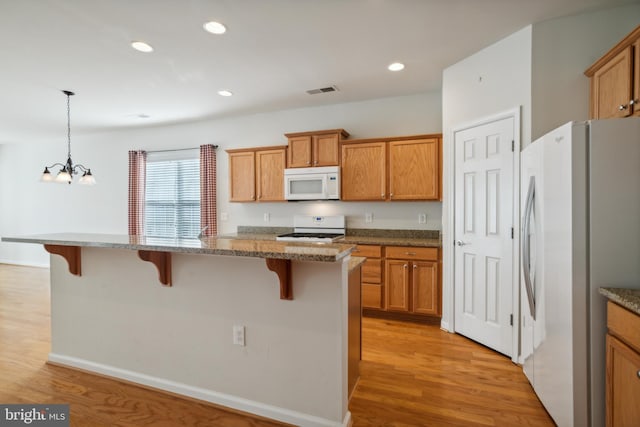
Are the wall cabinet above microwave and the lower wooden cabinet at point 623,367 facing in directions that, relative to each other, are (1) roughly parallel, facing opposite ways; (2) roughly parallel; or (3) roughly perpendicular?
roughly perpendicular

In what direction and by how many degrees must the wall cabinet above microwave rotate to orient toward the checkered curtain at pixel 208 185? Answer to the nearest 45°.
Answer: approximately 135° to its right

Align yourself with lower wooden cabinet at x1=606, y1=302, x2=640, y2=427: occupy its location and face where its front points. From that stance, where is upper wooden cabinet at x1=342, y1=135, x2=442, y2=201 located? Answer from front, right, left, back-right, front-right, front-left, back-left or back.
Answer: right

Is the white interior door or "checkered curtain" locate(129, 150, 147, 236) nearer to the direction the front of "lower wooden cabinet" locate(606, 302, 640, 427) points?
the checkered curtain

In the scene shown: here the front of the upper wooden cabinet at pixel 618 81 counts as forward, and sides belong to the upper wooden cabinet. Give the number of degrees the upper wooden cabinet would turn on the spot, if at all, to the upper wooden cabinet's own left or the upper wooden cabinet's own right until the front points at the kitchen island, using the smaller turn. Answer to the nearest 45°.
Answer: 0° — it already faces it

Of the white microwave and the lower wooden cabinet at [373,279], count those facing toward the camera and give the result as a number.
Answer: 2

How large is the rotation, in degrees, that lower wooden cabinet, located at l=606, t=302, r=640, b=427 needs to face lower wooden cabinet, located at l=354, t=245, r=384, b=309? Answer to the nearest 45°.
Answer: approximately 90° to its right

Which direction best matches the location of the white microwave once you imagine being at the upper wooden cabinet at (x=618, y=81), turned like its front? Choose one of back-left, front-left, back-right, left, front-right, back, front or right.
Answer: front-right

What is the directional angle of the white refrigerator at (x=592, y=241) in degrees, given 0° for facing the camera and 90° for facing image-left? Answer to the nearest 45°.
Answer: approximately 45°

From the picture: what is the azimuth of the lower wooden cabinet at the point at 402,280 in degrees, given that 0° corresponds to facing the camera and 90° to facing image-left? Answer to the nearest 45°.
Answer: approximately 0°
